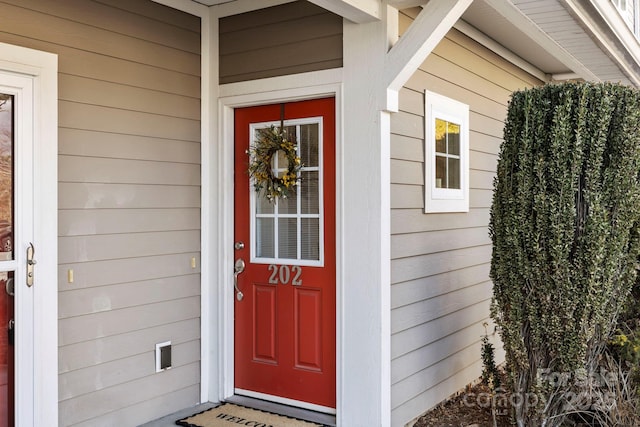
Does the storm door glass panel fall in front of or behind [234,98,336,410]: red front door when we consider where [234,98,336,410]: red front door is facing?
in front

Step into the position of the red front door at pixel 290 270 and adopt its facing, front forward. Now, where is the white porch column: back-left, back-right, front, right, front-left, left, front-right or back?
left

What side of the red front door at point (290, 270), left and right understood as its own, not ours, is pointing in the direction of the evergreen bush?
left

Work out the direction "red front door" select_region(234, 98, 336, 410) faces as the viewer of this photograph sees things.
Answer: facing the viewer and to the left of the viewer

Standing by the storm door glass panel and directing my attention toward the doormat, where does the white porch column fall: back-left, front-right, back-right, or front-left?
front-right
